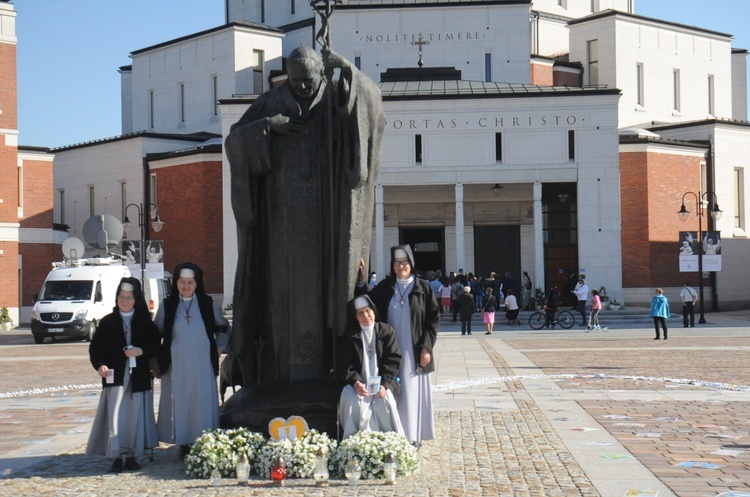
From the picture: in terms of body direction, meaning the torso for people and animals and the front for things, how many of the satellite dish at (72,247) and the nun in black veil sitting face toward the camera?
2

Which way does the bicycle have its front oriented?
to the viewer's left

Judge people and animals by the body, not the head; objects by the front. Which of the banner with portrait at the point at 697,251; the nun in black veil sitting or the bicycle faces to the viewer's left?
the bicycle

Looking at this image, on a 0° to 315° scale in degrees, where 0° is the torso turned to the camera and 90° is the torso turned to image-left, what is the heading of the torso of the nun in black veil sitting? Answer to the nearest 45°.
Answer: approximately 0°

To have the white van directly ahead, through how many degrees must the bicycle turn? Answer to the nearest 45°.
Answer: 0° — it already faces it

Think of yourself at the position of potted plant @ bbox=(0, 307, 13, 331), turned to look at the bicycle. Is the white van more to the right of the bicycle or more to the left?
right

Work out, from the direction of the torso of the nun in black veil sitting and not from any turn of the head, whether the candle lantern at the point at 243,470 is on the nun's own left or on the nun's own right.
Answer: on the nun's own right

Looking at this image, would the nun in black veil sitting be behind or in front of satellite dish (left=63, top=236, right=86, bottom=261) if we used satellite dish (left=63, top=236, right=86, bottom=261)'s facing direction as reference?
in front
